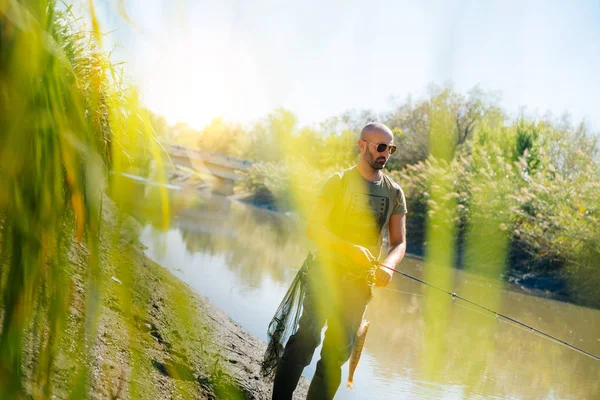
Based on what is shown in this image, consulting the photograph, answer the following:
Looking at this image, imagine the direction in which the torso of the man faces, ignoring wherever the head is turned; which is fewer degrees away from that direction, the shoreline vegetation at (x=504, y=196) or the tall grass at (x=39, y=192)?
the tall grass

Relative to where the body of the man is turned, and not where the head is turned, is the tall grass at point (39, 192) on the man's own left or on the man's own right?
on the man's own right

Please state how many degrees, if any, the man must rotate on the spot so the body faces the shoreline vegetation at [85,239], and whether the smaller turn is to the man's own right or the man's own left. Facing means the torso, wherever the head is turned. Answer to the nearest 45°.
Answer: approximately 45° to the man's own right
